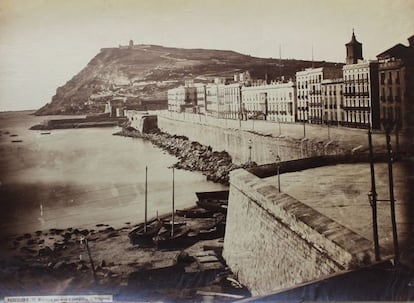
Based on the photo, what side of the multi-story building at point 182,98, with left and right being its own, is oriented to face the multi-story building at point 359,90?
left

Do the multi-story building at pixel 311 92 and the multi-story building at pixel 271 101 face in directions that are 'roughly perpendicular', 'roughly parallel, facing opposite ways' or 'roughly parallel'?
roughly parallel

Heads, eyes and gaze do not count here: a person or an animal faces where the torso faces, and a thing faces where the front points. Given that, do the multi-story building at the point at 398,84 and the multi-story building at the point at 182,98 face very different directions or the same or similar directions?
same or similar directions

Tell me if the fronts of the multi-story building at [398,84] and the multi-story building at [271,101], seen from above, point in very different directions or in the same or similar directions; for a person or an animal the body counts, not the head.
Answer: same or similar directions

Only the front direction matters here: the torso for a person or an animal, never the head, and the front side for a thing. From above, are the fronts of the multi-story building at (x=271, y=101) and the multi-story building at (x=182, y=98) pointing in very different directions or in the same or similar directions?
same or similar directions
